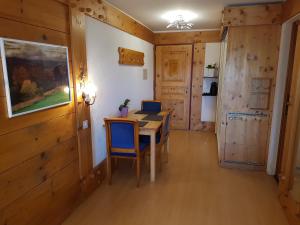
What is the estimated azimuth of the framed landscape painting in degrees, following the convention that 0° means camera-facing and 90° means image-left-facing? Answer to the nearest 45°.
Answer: approximately 315°

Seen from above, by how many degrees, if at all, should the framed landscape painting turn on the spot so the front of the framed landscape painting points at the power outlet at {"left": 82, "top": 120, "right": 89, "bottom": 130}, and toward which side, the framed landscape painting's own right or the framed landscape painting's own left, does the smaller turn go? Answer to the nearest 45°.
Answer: approximately 90° to the framed landscape painting's own left

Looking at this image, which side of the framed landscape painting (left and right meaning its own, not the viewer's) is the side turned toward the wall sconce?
left

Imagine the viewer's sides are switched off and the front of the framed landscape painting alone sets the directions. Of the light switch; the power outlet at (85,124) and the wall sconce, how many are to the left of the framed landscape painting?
3

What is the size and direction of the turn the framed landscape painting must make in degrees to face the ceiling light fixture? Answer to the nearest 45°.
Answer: approximately 90° to its left

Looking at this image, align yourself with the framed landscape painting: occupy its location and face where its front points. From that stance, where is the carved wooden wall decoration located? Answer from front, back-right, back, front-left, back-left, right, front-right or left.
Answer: left

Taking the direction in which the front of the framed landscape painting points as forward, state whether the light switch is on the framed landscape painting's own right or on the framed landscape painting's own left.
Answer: on the framed landscape painting's own left

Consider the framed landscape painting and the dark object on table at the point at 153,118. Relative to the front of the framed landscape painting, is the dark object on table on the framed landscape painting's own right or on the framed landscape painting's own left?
on the framed landscape painting's own left
